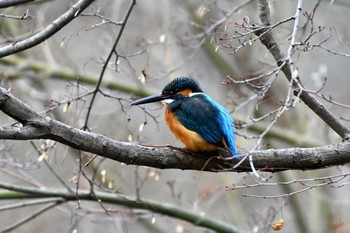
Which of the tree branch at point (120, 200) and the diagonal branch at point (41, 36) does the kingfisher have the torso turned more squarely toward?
the diagonal branch

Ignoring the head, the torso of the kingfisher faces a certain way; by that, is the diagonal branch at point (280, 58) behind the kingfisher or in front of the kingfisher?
behind

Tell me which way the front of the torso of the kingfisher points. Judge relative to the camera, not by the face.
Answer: to the viewer's left

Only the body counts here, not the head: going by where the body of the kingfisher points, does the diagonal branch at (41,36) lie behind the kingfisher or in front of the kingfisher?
in front
